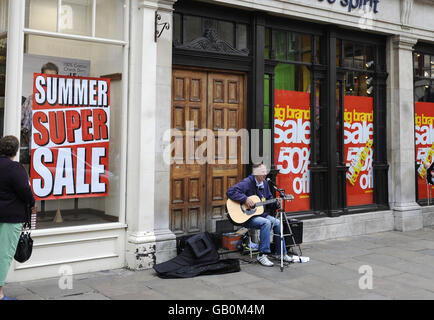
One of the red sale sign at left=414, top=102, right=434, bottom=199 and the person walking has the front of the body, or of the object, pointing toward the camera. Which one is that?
the red sale sign

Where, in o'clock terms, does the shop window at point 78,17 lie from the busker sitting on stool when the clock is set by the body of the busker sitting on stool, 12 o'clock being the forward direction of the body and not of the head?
The shop window is roughly at 4 o'clock from the busker sitting on stool.

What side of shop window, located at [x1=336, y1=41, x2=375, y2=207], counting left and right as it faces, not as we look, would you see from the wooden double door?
right

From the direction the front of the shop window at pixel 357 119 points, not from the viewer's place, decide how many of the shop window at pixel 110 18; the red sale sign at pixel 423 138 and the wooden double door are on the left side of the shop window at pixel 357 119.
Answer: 1

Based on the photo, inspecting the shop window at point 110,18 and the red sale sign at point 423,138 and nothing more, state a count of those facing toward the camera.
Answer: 2

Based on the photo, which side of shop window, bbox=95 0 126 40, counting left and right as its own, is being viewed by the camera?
front

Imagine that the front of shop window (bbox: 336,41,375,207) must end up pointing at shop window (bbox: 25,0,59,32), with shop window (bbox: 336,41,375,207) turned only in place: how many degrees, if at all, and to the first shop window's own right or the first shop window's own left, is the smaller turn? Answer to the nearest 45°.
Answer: approximately 90° to the first shop window's own right

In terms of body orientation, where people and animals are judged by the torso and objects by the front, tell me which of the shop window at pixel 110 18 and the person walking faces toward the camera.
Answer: the shop window

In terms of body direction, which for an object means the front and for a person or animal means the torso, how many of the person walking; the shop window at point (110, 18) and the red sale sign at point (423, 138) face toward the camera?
2

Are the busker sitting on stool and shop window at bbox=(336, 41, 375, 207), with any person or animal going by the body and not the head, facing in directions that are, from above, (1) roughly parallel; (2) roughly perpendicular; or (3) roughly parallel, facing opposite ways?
roughly parallel

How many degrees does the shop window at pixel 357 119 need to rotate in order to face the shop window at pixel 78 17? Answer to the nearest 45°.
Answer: approximately 90° to its right

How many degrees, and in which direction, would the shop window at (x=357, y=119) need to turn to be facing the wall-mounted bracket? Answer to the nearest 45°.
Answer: approximately 90° to its right

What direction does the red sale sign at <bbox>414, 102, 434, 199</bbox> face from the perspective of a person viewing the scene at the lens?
facing the viewer
